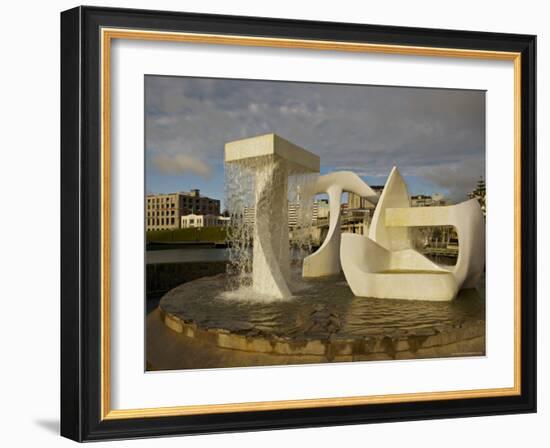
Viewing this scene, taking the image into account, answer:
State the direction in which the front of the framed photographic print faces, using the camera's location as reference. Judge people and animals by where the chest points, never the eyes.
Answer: facing the viewer and to the right of the viewer
